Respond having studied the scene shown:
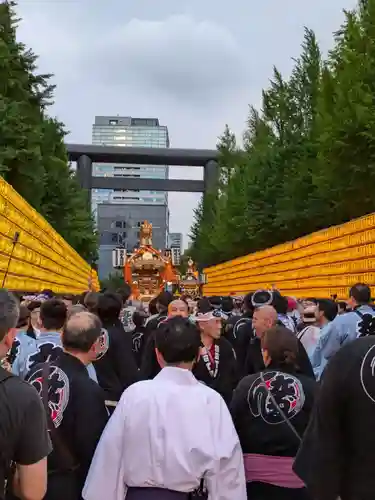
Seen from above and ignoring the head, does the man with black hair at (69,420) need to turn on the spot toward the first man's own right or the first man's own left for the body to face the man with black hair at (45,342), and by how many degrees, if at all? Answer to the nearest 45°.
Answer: approximately 45° to the first man's own left

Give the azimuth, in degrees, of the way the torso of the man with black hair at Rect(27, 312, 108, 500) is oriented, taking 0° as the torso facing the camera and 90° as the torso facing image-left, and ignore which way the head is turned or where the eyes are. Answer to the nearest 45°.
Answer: approximately 225°

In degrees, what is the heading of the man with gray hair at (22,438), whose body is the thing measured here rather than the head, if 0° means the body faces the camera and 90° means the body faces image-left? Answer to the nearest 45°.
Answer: approximately 180°

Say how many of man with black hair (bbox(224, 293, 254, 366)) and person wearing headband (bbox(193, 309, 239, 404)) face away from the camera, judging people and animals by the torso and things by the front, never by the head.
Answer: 1

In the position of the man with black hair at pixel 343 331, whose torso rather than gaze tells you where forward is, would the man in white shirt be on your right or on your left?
on your left

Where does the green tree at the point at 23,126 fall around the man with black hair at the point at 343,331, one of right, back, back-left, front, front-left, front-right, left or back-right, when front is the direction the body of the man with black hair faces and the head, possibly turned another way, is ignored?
front

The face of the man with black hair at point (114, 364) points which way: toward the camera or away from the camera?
away from the camera

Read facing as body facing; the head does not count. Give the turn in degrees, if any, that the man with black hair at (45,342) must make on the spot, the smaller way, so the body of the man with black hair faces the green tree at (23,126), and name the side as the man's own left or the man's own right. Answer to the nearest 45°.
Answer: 0° — they already face it

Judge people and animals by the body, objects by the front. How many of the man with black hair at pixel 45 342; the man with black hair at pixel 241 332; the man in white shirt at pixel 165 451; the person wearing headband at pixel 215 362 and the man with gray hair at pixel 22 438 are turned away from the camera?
4

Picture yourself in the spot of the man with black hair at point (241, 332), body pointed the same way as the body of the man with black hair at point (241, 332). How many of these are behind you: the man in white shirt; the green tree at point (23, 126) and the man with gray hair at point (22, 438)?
2

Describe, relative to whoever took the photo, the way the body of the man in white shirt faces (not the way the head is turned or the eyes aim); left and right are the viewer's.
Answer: facing away from the viewer

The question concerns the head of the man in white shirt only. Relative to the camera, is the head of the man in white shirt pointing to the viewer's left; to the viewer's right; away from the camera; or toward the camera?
away from the camera

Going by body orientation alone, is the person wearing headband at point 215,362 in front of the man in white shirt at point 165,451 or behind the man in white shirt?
in front

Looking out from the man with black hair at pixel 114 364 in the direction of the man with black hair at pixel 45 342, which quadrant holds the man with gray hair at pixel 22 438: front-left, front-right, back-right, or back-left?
front-left
